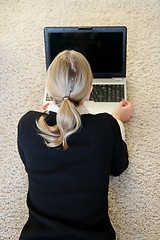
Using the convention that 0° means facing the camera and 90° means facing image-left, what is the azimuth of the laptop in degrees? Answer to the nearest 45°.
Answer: approximately 0°

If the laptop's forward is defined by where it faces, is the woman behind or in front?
in front
